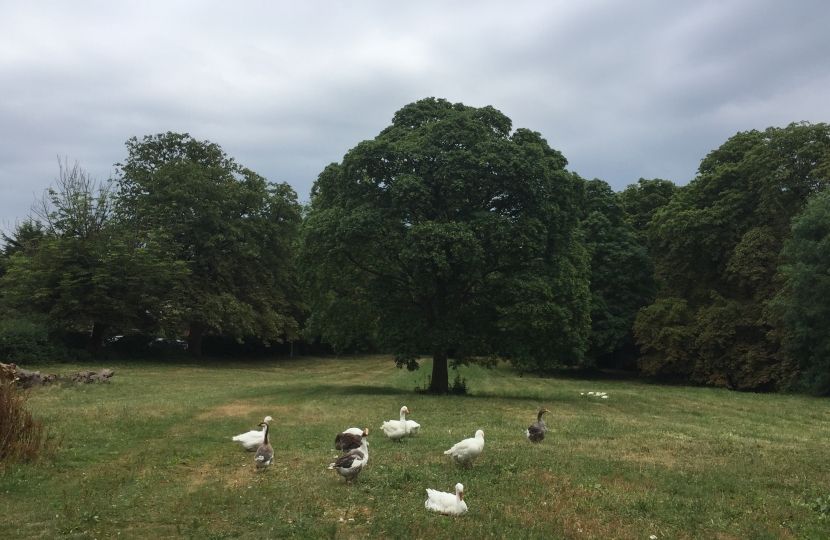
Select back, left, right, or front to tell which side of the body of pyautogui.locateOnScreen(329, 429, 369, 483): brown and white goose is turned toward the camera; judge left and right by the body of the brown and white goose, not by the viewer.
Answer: right

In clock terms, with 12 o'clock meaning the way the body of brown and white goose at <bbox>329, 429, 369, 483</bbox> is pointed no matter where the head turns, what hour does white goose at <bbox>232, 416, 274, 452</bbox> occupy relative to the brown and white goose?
The white goose is roughly at 8 o'clock from the brown and white goose.

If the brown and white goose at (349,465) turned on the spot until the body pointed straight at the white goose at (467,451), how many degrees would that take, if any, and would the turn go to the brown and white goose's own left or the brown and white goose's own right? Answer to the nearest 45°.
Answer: approximately 45° to the brown and white goose's own left

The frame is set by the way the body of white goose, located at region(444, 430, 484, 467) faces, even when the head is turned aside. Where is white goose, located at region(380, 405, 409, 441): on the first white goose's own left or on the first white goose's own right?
on the first white goose's own left

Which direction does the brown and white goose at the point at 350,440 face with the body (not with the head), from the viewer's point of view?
to the viewer's right

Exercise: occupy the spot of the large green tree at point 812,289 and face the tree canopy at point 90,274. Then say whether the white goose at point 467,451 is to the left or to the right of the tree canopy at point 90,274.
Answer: left

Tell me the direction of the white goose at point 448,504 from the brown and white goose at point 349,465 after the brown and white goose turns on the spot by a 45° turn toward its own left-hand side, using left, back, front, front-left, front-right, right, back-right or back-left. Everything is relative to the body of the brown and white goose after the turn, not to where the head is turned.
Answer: right

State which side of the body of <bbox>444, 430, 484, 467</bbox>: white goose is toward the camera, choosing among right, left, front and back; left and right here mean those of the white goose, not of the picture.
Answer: right

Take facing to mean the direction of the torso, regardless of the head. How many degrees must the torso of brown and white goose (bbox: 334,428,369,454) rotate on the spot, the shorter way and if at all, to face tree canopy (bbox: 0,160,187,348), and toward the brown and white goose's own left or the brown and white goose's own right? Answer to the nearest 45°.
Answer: approximately 135° to the brown and white goose's own left

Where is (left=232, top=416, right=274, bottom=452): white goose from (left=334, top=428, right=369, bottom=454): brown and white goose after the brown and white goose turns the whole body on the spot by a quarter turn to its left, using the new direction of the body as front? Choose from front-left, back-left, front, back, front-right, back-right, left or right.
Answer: front-left

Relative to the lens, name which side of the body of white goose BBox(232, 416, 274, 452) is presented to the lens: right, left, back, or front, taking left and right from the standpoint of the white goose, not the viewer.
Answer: right

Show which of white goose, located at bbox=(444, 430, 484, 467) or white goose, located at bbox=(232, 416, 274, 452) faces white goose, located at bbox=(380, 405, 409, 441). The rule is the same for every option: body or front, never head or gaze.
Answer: white goose, located at bbox=(232, 416, 274, 452)

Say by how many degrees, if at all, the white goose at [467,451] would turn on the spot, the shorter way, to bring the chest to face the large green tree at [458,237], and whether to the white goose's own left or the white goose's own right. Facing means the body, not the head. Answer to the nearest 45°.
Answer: approximately 90° to the white goose's own left

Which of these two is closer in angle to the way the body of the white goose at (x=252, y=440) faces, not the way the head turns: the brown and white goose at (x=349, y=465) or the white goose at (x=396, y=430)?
the white goose
